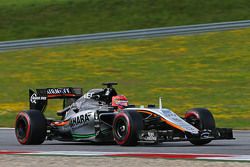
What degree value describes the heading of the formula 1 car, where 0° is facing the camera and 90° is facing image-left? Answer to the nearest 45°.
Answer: approximately 315°
